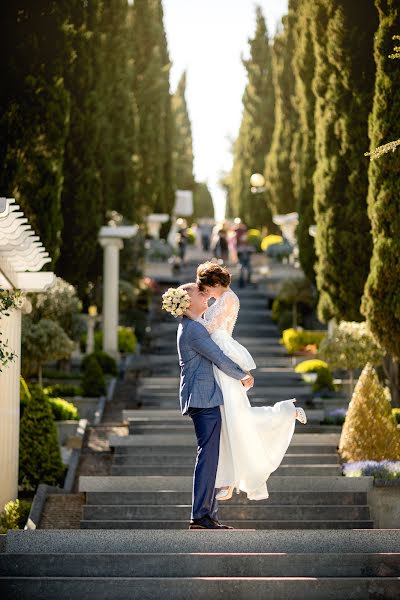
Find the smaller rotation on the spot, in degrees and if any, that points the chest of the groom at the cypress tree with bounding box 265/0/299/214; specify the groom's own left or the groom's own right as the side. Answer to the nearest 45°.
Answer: approximately 90° to the groom's own left

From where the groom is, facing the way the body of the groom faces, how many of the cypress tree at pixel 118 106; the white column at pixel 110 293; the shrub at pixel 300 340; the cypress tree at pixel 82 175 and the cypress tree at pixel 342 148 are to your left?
5

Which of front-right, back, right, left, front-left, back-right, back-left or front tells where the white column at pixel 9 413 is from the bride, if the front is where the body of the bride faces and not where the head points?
front-right

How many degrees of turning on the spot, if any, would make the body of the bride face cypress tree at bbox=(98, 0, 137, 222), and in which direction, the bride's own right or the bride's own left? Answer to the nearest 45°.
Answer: approximately 90° to the bride's own right

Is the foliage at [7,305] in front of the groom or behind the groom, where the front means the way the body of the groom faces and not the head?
behind

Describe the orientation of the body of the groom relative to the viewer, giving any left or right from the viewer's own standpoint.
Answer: facing to the right of the viewer

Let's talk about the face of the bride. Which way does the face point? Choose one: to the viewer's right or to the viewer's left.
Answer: to the viewer's left

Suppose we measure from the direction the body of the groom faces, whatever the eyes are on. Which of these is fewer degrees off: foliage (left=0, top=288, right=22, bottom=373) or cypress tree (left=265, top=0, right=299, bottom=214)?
the cypress tree

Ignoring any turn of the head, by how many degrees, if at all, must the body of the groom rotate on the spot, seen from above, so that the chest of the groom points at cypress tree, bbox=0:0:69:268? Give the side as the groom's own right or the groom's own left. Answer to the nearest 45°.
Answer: approximately 90° to the groom's own left

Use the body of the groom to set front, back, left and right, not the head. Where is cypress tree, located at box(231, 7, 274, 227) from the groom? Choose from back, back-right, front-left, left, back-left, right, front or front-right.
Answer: left

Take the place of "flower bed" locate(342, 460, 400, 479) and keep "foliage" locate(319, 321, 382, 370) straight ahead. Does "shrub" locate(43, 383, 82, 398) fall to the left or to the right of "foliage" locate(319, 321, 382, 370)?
left

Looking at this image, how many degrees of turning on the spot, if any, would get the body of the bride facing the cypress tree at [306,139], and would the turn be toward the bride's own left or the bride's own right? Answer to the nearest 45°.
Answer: approximately 90° to the bride's own right

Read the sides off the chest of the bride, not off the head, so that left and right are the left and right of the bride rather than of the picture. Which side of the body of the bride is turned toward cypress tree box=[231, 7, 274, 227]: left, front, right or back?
right

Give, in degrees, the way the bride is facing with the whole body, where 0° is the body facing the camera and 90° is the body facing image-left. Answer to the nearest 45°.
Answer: approximately 90°

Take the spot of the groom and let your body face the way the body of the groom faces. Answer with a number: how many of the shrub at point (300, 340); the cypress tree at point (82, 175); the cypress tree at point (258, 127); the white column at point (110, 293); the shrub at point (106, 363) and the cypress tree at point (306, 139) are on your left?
6
